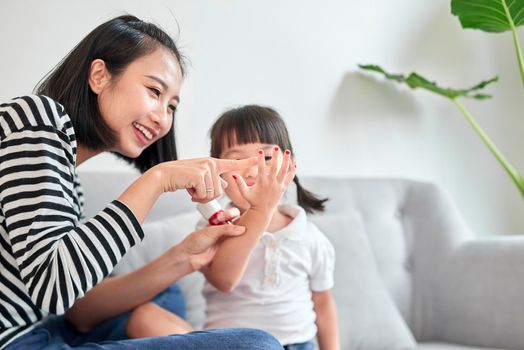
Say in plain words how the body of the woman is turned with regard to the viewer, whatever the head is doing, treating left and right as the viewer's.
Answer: facing to the right of the viewer
